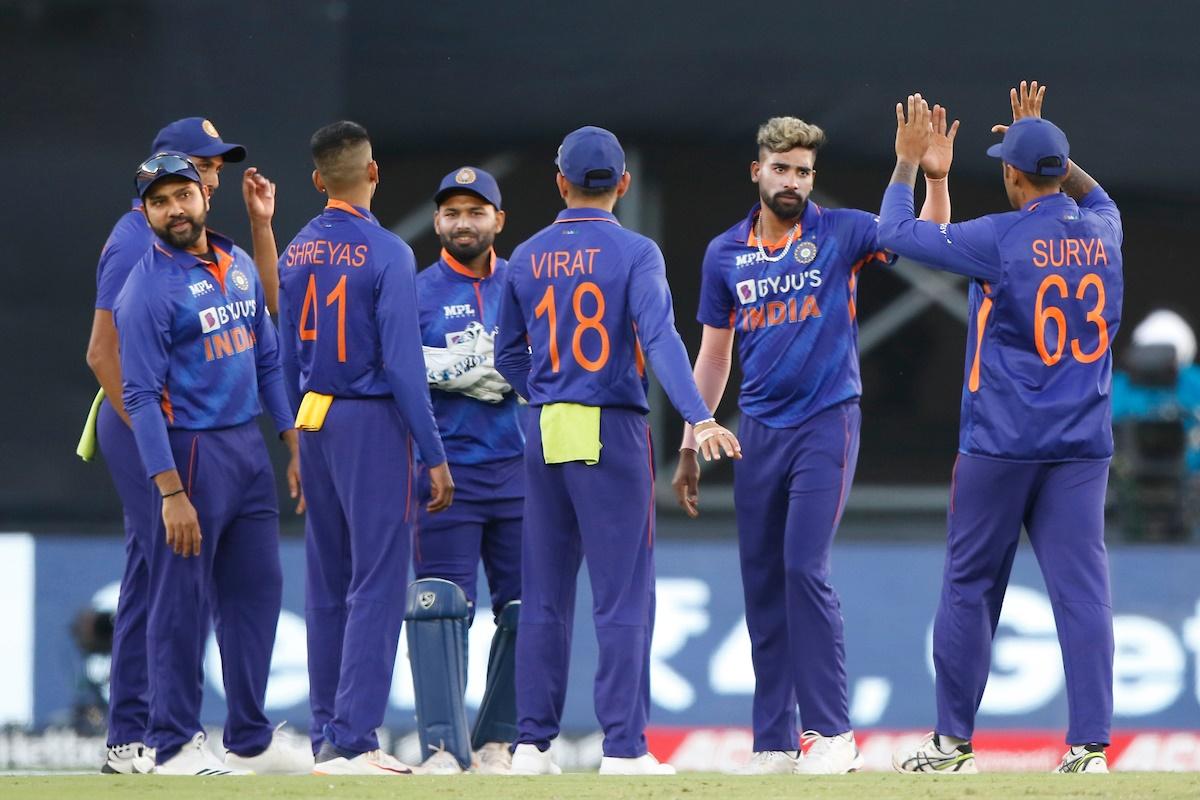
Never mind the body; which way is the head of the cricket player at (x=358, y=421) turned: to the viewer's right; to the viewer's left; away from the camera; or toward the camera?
away from the camera

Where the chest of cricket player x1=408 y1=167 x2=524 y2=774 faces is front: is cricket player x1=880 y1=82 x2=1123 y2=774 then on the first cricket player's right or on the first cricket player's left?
on the first cricket player's left

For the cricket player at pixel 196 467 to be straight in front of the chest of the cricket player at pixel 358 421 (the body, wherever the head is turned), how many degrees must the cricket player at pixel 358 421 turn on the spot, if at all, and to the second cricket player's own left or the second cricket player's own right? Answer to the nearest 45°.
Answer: approximately 135° to the second cricket player's own left

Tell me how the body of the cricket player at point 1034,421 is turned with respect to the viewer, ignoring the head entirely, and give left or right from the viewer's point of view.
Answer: facing away from the viewer and to the left of the viewer

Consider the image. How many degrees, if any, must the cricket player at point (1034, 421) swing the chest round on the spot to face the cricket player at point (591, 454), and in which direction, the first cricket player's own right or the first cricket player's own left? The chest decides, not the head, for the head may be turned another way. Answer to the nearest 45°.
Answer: approximately 45° to the first cricket player's own left

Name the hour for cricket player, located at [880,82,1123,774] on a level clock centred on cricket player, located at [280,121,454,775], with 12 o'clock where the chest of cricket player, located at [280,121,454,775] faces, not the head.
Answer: cricket player, located at [880,82,1123,774] is roughly at 2 o'clock from cricket player, located at [280,121,454,775].

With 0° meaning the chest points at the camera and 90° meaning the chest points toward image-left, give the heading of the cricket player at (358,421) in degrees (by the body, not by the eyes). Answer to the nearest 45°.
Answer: approximately 225°

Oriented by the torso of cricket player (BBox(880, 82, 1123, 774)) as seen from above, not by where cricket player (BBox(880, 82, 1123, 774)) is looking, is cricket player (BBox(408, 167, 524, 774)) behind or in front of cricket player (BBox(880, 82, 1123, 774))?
in front

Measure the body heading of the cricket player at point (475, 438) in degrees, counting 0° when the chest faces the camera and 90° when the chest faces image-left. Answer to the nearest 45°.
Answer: approximately 0°

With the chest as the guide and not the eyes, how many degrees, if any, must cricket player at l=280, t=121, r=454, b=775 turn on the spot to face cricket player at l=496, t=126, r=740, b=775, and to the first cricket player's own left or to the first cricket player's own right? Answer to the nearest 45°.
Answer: approximately 45° to the first cricket player's own right
